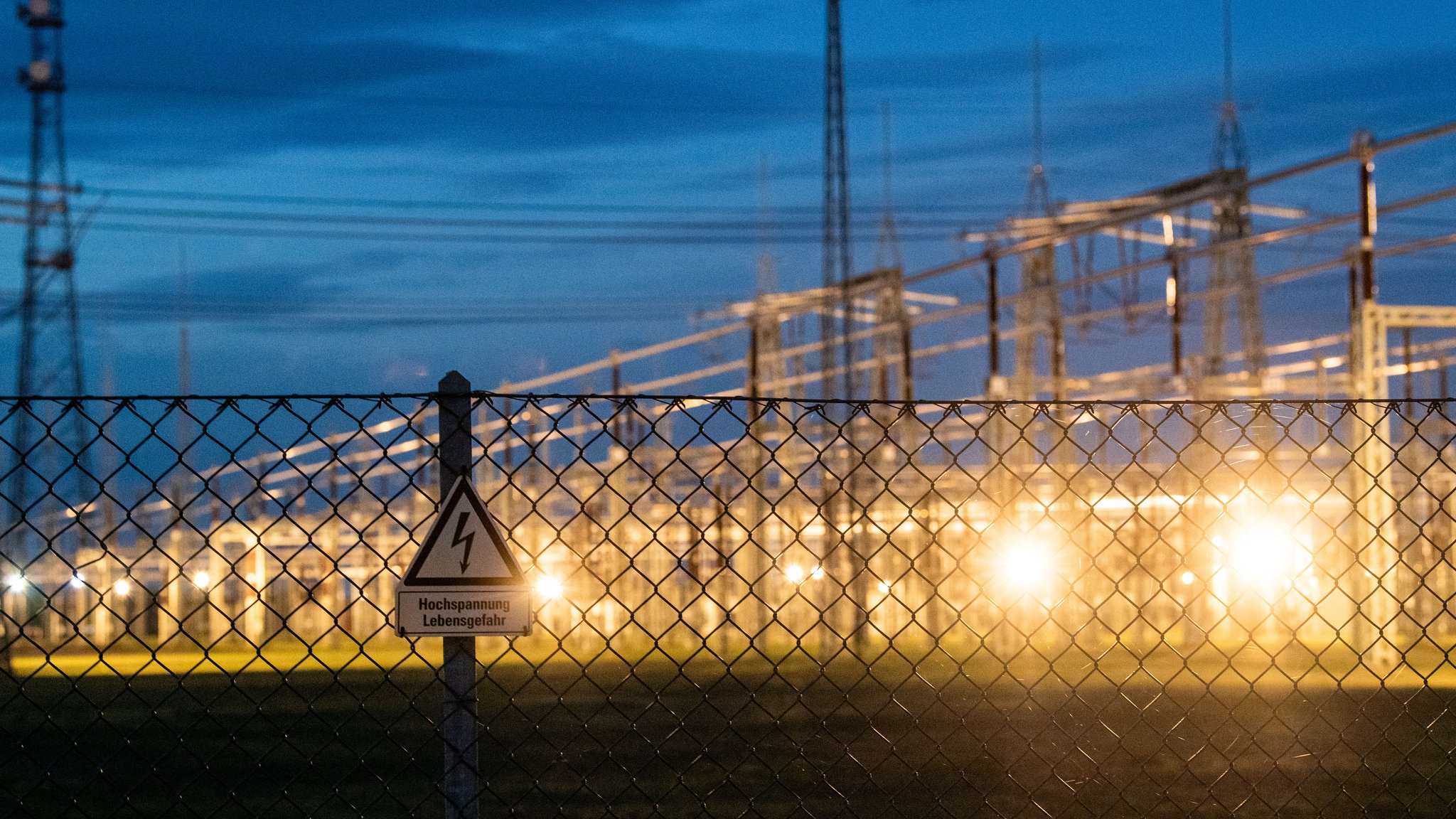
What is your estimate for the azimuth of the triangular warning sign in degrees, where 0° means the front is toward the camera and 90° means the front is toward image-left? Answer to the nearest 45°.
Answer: approximately 0°

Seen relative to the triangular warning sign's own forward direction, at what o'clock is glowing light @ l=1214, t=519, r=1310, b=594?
The glowing light is roughly at 7 o'clock from the triangular warning sign.

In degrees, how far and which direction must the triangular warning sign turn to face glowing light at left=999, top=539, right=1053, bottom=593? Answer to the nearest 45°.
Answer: approximately 135° to its left
